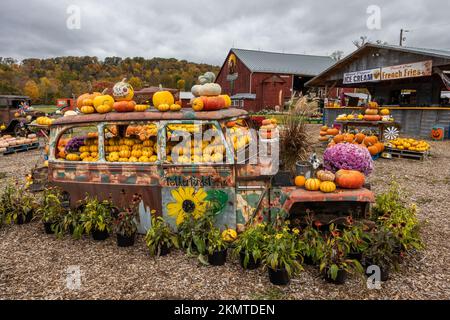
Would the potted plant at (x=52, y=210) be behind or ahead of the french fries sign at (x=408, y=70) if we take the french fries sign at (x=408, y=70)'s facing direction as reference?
ahead

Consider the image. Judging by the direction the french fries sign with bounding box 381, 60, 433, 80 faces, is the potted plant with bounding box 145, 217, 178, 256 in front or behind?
in front

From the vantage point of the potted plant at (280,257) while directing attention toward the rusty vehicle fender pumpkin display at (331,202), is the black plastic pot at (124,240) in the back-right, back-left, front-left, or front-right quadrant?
back-left

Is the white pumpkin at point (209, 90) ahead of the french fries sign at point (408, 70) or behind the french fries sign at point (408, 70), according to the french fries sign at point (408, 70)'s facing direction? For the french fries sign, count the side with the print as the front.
ahead

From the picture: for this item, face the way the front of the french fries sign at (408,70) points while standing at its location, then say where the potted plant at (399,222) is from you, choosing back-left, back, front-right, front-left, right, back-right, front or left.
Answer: front-left

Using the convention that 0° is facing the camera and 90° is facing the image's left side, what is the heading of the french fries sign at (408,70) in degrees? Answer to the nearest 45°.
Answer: approximately 45°

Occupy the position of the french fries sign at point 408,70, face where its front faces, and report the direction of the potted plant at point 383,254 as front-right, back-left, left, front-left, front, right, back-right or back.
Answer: front-left

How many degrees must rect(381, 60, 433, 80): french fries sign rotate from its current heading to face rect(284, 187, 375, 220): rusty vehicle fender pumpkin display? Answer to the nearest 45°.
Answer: approximately 45° to its left

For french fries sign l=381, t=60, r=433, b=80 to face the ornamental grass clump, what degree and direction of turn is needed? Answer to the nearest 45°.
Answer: approximately 45° to its left
